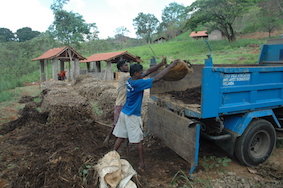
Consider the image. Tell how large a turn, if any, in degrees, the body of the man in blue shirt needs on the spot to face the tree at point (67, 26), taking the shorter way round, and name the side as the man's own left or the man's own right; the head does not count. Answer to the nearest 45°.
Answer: approximately 90° to the man's own left

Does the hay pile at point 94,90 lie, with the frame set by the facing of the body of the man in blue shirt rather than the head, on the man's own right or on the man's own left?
on the man's own left

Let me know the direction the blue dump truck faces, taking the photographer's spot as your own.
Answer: facing away from the viewer and to the right of the viewer

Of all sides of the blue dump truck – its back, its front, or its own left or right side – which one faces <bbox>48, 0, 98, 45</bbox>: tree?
left

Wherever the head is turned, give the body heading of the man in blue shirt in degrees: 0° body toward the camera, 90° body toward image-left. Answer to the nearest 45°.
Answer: approximately 225°

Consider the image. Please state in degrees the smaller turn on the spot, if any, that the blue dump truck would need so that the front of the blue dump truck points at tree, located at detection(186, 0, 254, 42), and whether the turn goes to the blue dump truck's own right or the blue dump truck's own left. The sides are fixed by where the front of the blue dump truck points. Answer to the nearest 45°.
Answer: approximately 45° to the blue dump truck's own left

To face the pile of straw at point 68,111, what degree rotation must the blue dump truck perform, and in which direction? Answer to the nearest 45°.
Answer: approximately 135° to its left
